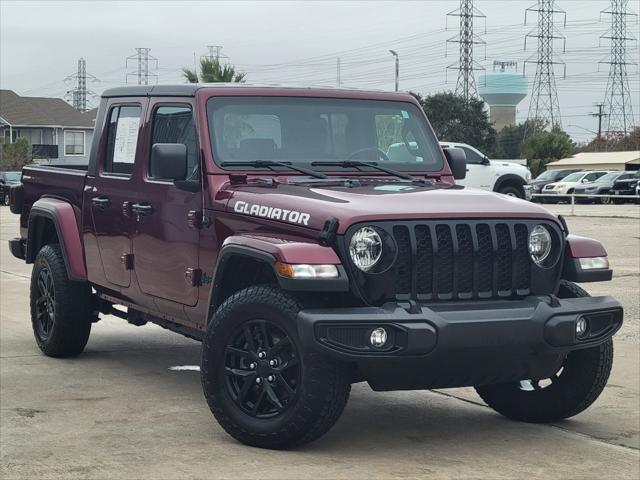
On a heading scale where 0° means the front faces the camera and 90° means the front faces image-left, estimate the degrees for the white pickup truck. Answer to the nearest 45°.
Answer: approximately 270°

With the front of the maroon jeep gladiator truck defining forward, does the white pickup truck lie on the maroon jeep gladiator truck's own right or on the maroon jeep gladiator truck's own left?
on the maroon jeep gladiator truck's own left

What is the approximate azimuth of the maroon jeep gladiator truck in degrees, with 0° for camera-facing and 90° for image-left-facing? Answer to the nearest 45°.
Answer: approximately 315°

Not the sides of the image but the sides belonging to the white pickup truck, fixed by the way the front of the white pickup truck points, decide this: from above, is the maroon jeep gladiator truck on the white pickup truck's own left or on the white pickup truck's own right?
on the white pickup truck's own right
